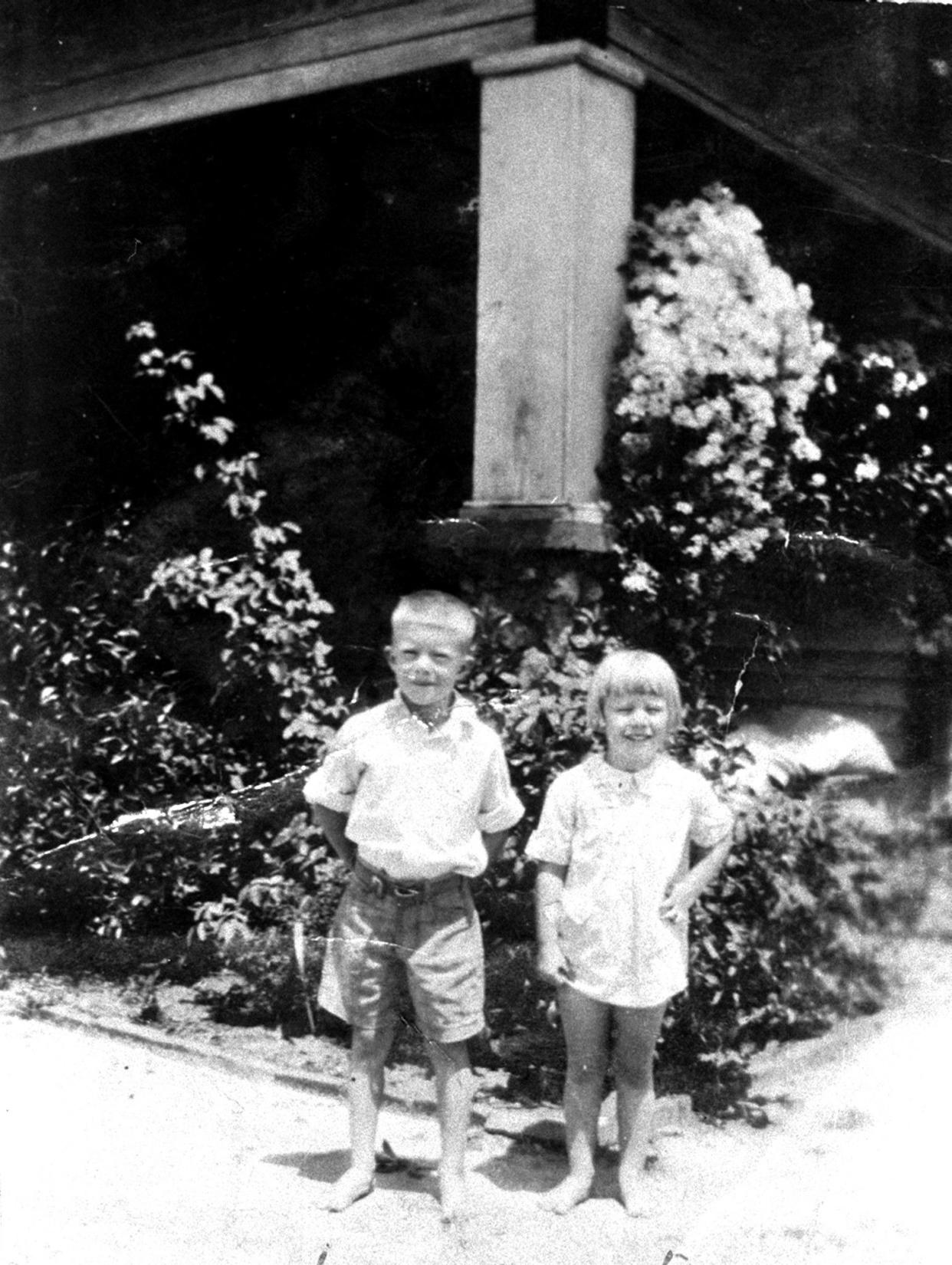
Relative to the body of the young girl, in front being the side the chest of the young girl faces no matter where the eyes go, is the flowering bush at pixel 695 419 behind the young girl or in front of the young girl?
behind

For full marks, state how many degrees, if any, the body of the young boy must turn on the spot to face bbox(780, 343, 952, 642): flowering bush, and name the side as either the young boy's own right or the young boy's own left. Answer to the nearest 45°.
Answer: approximately 135° to the young boy's own left

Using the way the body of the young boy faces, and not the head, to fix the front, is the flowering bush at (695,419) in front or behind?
behind

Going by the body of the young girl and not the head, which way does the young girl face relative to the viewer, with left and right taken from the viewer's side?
facing the viewer

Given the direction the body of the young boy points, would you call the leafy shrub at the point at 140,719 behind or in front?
behind

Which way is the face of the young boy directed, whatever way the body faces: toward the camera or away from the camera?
toward the camera

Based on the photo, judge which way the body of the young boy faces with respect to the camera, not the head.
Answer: toward the camera

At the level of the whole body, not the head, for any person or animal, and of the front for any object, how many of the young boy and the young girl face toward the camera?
2

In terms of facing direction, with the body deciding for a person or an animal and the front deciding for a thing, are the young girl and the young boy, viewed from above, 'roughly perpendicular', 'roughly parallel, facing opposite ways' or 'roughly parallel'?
roughly parallel

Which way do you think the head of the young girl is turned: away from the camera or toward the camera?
toward the camera

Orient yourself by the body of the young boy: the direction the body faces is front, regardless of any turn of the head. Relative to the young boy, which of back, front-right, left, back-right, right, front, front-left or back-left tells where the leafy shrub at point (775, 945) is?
back-left

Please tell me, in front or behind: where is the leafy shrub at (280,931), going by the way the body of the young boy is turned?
behind

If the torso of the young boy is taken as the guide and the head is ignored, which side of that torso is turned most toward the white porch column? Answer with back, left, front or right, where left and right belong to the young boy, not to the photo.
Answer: back
